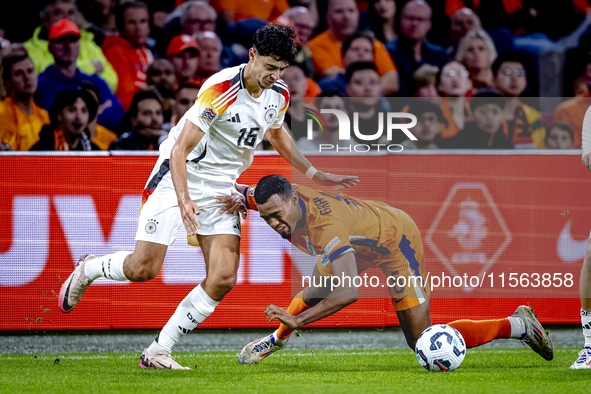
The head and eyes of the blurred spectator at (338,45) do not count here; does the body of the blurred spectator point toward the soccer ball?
yes

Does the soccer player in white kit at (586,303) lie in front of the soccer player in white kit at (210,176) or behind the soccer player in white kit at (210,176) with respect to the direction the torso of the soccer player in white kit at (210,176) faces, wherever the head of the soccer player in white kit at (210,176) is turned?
in front

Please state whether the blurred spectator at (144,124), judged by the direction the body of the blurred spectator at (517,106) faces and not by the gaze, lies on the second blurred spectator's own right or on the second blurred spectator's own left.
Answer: on the second blurred spectator's own right

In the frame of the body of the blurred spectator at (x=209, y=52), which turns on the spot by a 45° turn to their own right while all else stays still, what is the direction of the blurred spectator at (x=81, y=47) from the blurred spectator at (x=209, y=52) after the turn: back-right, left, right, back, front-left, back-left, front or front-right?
front-right

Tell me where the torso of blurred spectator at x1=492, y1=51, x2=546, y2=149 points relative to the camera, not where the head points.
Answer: toward the camera

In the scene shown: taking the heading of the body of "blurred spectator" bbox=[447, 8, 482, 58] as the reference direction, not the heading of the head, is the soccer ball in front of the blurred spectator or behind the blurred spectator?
in front

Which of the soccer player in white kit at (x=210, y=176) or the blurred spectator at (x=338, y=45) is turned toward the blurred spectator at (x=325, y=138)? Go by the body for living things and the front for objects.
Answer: the blurred spectator at (x=338, y=45)

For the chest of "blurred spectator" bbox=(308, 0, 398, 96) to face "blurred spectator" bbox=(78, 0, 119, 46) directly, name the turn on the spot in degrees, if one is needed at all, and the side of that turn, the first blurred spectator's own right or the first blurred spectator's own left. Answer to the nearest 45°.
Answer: approximately 90° to the first blurred spectator's own right

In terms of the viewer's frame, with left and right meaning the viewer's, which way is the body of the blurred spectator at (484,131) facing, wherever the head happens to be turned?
facing the viewer

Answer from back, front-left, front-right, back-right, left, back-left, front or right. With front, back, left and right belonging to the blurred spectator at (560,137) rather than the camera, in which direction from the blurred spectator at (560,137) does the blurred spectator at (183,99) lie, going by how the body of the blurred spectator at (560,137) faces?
right

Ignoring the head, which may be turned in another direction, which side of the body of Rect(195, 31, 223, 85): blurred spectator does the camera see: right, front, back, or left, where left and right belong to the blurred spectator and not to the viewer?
front

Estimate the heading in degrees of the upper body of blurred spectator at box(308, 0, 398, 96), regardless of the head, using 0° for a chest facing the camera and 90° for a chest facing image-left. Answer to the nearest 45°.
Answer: approximately 0°

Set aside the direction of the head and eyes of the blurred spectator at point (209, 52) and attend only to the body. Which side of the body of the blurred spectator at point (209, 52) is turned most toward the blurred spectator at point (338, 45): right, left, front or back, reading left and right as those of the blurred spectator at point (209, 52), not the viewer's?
left

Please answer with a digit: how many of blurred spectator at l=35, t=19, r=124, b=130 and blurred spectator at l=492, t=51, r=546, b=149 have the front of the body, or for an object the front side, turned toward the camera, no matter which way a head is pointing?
2
